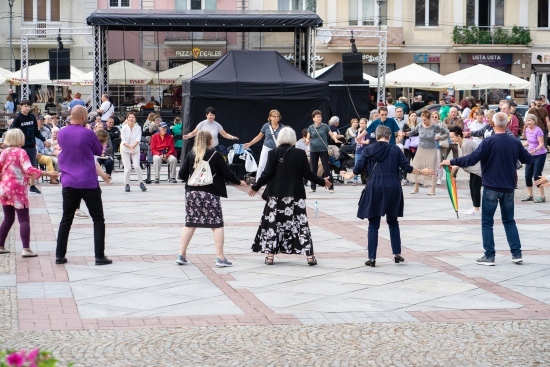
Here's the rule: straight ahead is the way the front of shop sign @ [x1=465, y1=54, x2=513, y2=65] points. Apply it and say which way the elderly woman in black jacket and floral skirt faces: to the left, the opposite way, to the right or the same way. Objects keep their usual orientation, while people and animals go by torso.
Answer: the opposite way

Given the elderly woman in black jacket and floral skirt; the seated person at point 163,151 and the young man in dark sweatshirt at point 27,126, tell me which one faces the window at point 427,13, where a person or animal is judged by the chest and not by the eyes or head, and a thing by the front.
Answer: the elderly woman in black jacket and floral skirt

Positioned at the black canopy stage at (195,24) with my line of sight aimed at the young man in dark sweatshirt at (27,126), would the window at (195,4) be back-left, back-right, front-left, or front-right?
back-right

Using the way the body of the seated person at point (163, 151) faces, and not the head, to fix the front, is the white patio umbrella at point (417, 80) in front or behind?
behind

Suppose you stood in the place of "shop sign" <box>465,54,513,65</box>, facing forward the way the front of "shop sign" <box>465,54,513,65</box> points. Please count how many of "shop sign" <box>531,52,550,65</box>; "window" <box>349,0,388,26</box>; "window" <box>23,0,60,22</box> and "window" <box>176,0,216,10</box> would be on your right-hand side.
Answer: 3

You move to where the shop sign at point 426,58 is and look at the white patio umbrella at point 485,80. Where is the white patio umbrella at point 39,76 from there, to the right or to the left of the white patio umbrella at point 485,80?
right

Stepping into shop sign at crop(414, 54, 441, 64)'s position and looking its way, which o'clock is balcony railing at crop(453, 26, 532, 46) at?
The balcony railing is roughly at 9 o'clock from the shop sign.

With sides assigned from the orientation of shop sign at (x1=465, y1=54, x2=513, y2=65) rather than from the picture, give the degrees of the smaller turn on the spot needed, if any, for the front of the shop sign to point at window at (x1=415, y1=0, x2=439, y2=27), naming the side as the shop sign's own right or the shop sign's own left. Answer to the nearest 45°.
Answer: approximately 90° to the shop sign's own right
